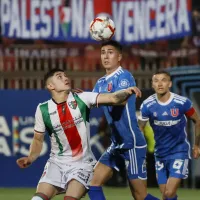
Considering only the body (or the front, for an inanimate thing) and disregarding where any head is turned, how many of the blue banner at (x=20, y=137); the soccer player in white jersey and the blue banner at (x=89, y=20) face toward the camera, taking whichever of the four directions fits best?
3

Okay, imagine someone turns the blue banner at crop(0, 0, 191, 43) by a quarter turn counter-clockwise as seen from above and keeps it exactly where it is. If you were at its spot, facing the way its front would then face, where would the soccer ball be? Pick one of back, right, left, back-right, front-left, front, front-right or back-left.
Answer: right

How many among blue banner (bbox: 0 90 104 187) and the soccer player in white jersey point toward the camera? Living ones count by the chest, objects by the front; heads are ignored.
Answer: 2

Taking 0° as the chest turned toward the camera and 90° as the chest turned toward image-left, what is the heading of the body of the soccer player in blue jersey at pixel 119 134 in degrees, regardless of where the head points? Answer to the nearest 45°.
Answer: approximately 45°

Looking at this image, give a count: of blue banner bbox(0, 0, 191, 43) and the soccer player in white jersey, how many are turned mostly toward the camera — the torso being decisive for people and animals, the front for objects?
2

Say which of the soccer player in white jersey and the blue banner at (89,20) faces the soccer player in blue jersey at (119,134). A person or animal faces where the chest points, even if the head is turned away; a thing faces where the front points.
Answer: the blue banner

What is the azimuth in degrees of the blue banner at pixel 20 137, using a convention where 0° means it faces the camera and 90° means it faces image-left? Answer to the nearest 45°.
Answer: approximately 0°

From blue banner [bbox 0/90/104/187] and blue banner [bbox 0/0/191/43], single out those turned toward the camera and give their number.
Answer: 2

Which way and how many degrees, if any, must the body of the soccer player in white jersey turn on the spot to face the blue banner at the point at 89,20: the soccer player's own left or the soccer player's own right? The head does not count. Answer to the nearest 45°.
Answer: approximately 180°

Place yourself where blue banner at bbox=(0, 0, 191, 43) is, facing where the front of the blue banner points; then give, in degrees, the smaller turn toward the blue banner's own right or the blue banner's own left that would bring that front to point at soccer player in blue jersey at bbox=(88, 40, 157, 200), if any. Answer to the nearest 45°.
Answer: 0° — it already faces them
